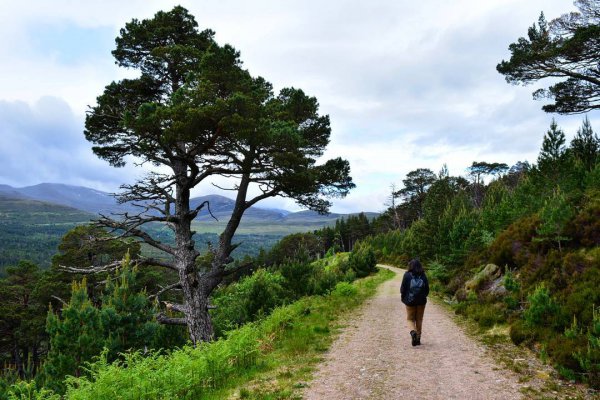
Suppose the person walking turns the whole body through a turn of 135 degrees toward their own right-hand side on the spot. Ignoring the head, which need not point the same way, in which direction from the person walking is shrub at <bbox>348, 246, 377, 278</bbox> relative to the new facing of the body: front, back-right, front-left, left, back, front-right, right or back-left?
back-left

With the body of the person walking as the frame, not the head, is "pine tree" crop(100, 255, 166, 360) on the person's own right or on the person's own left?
on the person's own left

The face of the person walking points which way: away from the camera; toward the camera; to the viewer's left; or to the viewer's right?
away from the camera

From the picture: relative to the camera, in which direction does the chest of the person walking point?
away from the camera

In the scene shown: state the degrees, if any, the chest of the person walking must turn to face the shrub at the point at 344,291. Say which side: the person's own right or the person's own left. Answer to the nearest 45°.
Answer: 0° — they already face it

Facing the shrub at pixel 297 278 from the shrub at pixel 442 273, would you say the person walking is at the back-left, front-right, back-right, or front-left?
front-left

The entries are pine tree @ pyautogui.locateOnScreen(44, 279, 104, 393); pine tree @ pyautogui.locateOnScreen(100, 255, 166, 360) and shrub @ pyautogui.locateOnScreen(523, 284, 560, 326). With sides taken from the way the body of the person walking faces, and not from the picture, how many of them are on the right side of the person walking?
1

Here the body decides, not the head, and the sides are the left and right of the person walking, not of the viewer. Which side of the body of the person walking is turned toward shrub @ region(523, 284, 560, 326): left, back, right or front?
right

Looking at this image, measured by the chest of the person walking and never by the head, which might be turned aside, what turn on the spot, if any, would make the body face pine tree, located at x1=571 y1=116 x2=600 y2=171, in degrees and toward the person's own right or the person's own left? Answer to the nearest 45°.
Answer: approximately 45° to the person's own right

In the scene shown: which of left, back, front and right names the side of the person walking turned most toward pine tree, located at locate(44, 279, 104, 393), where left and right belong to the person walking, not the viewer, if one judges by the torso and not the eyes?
left

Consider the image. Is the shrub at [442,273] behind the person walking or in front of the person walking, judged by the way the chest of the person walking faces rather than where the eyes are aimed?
in front

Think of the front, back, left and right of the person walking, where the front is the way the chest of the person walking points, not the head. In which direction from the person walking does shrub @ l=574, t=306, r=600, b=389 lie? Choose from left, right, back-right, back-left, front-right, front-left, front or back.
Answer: back-right

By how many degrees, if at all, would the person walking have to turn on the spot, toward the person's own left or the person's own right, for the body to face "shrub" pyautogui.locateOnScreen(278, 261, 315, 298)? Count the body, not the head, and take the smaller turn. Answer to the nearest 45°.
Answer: approximately 45° to the person's own left
